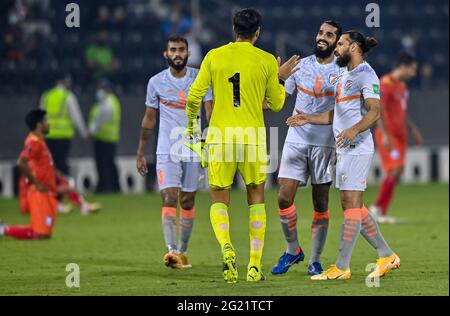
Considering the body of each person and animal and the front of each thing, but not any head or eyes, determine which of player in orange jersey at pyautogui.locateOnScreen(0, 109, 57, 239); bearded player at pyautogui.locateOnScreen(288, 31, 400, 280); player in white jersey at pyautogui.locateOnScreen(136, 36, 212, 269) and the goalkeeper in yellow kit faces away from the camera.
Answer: the goalkeeper in yellow kit

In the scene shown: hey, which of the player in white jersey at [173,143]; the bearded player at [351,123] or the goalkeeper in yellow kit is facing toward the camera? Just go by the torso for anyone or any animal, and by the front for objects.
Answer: the player in white jersey

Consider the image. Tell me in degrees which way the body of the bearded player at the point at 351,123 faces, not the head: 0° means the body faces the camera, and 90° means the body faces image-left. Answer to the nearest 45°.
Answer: approximately 90°

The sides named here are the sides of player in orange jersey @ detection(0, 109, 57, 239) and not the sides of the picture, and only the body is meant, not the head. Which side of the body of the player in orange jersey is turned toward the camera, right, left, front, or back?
right

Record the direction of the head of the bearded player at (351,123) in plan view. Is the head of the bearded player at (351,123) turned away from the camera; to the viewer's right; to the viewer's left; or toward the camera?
to the viewer's left

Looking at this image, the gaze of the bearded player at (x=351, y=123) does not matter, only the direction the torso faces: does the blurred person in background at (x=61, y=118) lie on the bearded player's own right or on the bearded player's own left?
on the bearded player's own right

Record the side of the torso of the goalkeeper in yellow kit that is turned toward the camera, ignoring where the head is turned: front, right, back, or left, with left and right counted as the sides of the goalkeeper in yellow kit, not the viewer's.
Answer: back

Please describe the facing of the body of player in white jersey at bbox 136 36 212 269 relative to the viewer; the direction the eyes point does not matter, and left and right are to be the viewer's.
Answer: facing the viewer

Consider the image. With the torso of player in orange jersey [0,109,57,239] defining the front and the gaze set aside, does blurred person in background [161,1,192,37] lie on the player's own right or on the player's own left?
on the player's own left

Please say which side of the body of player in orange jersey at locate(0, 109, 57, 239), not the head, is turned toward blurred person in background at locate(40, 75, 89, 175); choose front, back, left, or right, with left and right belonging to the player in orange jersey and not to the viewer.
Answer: left

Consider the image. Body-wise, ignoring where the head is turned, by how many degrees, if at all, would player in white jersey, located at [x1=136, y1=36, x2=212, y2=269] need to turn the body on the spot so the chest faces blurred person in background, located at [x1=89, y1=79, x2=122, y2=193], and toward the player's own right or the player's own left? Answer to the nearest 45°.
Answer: approximately 180°
